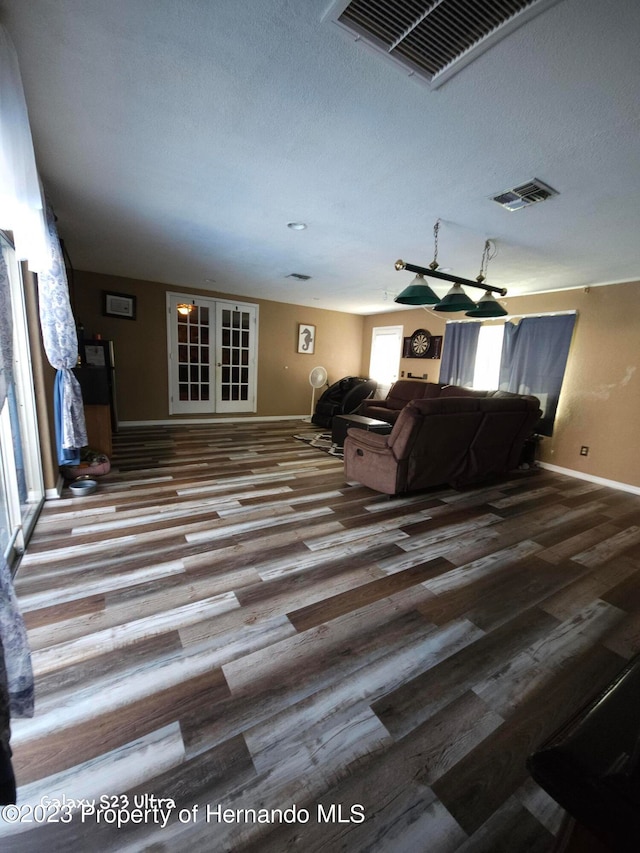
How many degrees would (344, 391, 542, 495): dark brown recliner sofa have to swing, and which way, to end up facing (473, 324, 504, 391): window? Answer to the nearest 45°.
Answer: approximately 45° to its right

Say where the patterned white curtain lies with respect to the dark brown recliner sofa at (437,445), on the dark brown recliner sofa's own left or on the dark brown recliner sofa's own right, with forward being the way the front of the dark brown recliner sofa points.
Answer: on the dark brown recliner sofa's own left
